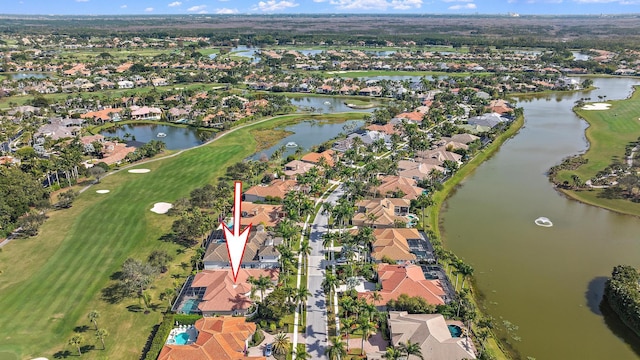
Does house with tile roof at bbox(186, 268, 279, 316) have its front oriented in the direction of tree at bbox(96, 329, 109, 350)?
no

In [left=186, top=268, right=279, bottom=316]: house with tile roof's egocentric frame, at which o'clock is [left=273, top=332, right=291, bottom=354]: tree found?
The tree is roughly at 2 o'clock from the house with tile roof.

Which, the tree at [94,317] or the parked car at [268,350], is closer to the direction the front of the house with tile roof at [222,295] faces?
the parked car

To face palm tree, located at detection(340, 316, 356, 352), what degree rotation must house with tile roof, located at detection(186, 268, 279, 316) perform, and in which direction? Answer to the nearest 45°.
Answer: approximately 45° to its right

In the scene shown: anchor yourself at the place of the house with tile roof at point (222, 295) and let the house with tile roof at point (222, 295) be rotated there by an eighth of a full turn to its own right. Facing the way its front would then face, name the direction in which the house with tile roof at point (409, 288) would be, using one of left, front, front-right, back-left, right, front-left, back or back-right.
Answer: front-left

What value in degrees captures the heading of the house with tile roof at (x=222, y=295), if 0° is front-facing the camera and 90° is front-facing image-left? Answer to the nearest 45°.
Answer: approximately 270°

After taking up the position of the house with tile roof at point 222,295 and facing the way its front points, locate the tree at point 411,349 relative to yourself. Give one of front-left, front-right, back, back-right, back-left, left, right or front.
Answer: front-right

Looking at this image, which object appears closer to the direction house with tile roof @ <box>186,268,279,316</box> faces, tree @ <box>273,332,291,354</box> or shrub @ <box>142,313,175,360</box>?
the tree

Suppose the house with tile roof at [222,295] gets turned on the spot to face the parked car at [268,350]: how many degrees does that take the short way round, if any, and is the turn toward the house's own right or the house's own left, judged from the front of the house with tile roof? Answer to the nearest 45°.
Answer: approximately 45° to the house's own right

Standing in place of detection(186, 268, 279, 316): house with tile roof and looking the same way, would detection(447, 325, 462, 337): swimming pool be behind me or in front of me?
in front

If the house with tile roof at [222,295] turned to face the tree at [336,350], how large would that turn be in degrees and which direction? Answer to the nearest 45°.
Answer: approximately 45° to its right

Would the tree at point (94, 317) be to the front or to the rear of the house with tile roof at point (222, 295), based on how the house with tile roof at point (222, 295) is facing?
to the rear

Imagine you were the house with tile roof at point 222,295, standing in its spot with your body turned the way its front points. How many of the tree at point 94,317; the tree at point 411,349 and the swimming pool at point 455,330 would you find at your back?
1

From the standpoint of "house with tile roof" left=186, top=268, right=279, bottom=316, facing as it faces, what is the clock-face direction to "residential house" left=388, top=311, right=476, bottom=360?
The residential house is roughly at 1 o'clock from the house with tile roof.

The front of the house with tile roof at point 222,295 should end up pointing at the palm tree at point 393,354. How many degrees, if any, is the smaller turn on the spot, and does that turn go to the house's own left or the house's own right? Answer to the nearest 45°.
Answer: approximately 45° to the house's own right

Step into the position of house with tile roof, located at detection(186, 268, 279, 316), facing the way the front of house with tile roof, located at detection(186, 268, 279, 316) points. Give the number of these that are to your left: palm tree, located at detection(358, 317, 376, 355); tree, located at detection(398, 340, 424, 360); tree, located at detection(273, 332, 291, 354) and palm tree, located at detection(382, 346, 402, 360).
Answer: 0

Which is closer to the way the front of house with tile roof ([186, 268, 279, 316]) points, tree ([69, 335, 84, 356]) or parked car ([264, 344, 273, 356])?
the parked car

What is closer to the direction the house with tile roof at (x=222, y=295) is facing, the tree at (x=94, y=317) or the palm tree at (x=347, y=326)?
the palm tree

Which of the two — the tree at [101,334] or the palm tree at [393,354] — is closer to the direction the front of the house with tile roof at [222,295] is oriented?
the palm tree

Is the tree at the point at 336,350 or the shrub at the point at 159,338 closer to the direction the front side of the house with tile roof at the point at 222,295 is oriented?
the tree
